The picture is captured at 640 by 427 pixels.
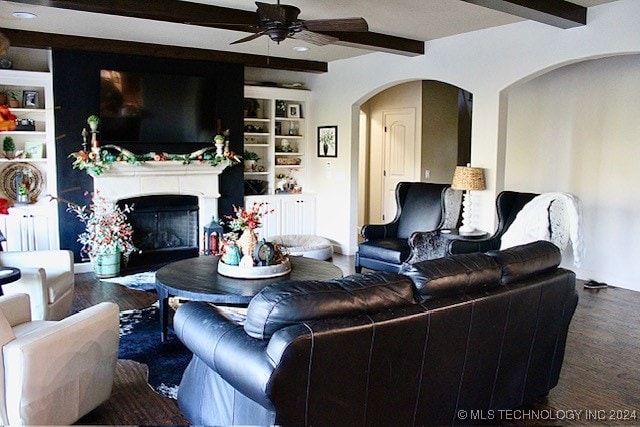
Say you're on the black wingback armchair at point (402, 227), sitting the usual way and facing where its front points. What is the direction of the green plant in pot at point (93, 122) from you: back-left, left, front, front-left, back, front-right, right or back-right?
front-right

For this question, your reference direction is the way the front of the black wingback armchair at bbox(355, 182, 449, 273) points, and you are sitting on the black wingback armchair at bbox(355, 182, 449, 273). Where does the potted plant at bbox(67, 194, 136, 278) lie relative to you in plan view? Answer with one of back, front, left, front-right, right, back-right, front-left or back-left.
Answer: front-right

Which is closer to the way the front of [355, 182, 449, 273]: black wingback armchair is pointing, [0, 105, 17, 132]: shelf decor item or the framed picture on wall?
the shelf decor item

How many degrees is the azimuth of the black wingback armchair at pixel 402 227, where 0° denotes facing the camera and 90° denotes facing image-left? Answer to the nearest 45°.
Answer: approximately 45°

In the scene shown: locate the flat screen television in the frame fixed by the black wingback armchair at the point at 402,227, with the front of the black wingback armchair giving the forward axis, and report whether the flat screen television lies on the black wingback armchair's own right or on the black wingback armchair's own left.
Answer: on the black wingback armchair's own right

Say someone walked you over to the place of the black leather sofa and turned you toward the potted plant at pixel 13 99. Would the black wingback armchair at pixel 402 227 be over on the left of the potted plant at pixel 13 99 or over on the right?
right

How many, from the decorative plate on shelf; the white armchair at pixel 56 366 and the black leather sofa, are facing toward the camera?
1

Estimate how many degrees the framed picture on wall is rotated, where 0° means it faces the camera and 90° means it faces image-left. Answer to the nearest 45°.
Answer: approximately 45°

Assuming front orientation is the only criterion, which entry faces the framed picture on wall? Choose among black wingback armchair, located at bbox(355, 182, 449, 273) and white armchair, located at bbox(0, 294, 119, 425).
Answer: the white armchair

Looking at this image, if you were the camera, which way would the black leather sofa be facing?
facing away from the viewer and to the left of the viewer

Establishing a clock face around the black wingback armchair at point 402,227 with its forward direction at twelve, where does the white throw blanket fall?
The white throw blanket is roughly at 9 o'clock from the black wingback armchair.

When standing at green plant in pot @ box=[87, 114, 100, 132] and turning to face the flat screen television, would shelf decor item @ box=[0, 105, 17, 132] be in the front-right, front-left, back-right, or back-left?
back-right

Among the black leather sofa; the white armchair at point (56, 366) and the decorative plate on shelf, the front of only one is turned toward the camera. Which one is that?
the decorative plate on shelf

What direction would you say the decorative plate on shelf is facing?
toward the camera

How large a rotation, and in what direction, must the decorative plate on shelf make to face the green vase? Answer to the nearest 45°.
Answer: approximately 45° to its left

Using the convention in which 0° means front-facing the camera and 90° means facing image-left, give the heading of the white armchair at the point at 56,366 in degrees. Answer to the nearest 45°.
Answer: approximately 225°

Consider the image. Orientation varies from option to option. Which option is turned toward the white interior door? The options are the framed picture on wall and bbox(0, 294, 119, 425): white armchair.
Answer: the white armchair
